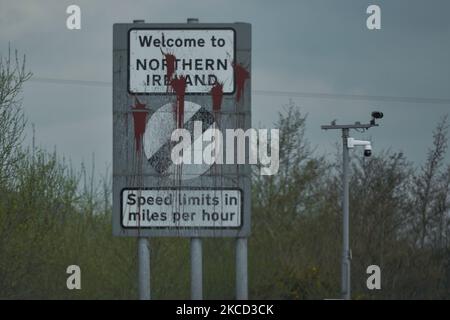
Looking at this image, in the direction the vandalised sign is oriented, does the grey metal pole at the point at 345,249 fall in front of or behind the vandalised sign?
behind

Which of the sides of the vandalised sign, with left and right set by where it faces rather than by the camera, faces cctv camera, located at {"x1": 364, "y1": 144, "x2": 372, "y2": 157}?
back

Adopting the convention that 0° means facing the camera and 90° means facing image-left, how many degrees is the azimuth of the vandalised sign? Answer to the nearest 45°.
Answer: approximately 0°

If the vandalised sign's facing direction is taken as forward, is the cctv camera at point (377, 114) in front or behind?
behind
